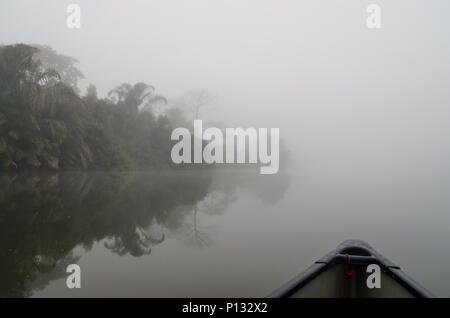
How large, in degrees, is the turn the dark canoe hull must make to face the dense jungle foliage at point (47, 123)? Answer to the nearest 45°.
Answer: approximately 45° to its left

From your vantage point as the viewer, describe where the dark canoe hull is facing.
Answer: facing away from the viewer
